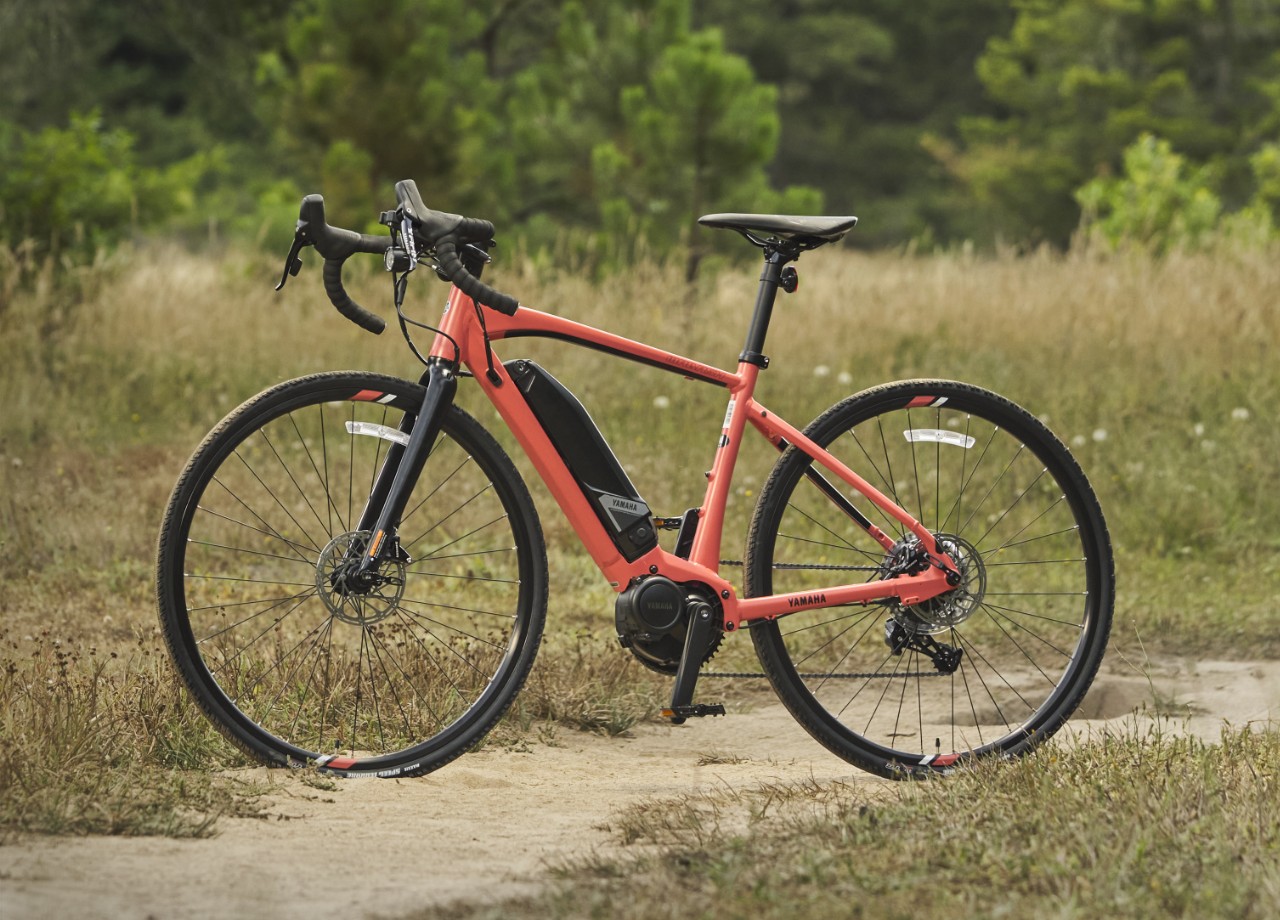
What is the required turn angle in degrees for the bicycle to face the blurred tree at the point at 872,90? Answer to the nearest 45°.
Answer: approximately 90° to its right

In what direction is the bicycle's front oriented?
to the viewer's left
